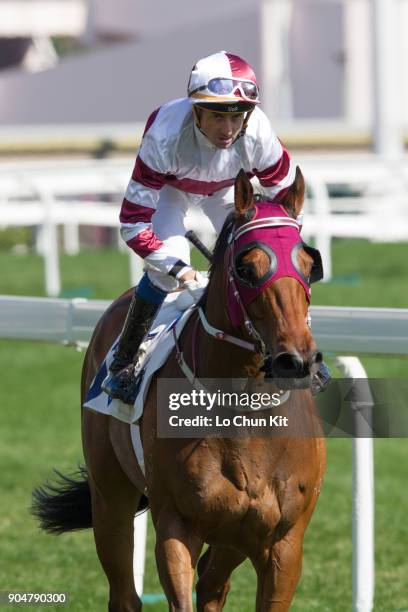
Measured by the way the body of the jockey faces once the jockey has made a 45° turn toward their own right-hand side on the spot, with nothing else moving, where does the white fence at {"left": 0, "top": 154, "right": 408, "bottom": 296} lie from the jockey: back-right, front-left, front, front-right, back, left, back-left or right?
back

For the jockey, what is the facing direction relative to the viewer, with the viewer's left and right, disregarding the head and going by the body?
facing the viewer and to the right of the viewer

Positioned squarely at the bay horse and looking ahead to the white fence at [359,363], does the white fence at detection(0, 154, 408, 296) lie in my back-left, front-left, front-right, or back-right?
front-left
